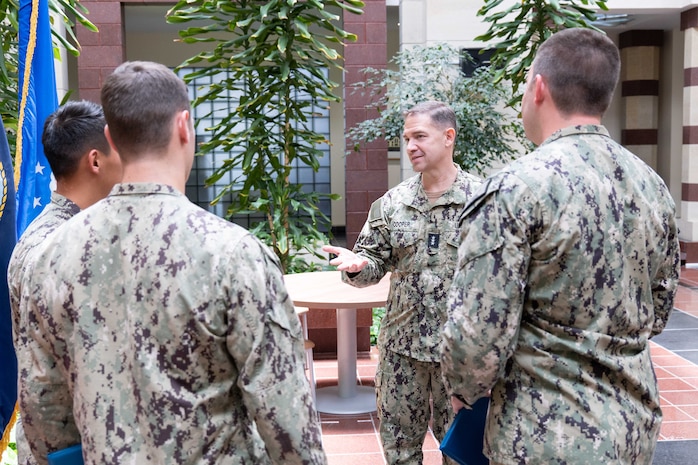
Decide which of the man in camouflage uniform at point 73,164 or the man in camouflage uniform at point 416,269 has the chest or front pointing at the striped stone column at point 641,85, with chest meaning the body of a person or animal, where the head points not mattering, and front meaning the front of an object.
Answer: the man in camouflage uniform at point 73,164

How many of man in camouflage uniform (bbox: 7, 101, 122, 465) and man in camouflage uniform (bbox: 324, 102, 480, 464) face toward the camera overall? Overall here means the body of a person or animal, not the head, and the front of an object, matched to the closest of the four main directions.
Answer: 1

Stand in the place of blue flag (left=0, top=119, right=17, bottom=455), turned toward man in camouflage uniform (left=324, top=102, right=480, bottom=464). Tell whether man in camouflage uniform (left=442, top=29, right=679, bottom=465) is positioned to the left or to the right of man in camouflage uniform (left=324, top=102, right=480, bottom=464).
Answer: right

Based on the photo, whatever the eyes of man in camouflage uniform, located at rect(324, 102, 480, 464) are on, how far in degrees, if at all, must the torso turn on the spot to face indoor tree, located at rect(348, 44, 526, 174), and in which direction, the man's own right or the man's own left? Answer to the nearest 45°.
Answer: approximately 180°

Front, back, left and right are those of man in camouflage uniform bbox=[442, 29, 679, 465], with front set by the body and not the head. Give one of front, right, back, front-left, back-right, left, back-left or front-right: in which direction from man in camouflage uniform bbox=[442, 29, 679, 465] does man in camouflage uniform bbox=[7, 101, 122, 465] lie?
front-left

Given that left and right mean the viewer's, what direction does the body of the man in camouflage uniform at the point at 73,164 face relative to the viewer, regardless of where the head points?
facing away from the viewer and to the right of the viewer

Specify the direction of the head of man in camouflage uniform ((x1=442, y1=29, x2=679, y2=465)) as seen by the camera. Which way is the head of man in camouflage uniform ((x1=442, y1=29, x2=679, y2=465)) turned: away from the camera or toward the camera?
away from the camera

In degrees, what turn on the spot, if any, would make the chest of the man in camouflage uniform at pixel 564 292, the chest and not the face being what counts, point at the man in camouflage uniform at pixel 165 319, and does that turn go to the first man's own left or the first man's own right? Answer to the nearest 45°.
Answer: approximately 90° to the first man's own left

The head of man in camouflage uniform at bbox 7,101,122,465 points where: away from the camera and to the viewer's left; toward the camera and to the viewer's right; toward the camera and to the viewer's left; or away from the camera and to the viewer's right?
away from the camera and to the viewer's right

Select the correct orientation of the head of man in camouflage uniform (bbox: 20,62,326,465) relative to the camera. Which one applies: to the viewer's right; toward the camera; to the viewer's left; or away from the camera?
away from the camera

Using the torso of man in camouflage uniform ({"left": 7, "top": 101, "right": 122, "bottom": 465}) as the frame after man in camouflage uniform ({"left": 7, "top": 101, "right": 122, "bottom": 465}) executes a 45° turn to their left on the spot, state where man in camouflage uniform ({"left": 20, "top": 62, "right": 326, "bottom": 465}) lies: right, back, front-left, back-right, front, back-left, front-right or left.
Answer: back

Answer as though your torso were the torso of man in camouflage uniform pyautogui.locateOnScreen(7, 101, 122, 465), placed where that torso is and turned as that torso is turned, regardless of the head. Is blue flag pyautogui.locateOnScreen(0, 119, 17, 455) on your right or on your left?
on your left

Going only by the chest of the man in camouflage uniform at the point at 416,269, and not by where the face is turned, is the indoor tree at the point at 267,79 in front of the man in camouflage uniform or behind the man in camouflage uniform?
behind

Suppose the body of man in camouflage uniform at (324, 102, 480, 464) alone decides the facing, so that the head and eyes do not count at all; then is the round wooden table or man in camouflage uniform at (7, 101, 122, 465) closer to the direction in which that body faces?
the man in camouflage uniform
